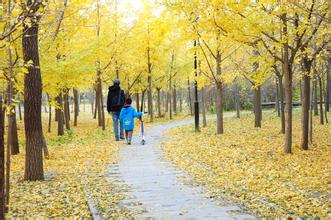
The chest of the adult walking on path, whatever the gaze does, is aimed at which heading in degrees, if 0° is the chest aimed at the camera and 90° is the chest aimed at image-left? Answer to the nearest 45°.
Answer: approximately 180°

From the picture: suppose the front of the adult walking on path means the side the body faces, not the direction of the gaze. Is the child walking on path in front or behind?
behind
